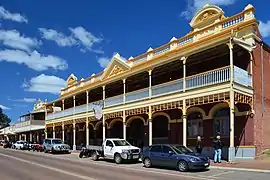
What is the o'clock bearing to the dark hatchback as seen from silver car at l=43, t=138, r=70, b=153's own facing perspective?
The dark hatchback is roughly at 1 o'clock from the silver car.

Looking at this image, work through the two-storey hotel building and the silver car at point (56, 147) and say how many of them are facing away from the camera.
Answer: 0

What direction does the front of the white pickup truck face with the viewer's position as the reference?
facing the viewer and to the right of the viewer

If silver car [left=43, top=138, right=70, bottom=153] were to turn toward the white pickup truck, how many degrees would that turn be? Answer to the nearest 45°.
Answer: approximately 45° to its right

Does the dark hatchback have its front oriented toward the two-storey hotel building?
no

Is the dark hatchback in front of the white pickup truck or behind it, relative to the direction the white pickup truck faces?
in front

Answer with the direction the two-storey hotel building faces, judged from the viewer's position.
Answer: facing the viewer and to the left of the viewer

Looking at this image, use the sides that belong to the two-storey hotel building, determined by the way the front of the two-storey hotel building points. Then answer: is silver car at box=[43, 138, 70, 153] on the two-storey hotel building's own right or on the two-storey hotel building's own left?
on the two-storey hotel building's own right

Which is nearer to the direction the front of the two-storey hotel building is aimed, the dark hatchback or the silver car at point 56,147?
the dark hatchback

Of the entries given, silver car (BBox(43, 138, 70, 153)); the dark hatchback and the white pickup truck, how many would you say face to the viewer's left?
0

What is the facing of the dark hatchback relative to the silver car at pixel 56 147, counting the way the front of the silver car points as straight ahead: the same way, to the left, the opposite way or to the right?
the same way

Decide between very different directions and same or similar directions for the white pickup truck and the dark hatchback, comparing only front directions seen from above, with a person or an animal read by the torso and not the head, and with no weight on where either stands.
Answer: same or similar directions

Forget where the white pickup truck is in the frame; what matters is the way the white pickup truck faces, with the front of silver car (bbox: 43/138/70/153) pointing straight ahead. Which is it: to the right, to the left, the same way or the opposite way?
the same way

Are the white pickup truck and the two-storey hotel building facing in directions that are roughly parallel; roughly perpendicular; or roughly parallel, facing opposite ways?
roughly perpendicular
